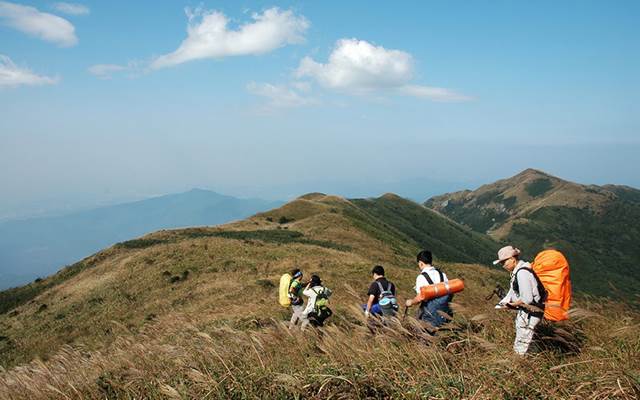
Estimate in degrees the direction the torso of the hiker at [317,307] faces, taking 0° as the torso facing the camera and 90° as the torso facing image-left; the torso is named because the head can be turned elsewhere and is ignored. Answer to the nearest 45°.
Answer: approximately 135°

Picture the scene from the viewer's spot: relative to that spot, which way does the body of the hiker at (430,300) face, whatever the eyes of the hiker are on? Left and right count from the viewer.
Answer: facing away from the viewer and to the left of the viewer

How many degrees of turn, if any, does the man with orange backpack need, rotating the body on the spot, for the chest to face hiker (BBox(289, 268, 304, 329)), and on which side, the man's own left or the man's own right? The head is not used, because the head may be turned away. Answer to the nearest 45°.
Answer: approximately 45° to the man's own right

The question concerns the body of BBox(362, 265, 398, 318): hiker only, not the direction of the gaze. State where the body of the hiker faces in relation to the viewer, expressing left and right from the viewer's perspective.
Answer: facing away from the viewer and to the left of the viewer

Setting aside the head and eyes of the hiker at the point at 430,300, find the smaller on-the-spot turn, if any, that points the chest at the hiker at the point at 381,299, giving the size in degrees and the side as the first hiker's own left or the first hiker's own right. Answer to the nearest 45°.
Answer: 0° — they already face them

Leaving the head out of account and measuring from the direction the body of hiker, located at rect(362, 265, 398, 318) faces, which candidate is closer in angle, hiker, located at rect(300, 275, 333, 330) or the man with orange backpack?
the hiker

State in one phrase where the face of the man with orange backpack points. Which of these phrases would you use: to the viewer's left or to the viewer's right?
to the viewer's left

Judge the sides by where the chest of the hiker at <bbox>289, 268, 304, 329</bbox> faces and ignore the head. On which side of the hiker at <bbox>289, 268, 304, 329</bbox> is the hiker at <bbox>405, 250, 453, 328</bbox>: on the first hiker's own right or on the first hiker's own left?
on the first hiker's own right

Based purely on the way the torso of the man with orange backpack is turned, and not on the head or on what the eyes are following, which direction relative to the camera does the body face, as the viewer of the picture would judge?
to the viewer's left

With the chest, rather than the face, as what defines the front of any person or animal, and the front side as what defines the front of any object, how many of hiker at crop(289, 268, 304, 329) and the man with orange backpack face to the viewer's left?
1
